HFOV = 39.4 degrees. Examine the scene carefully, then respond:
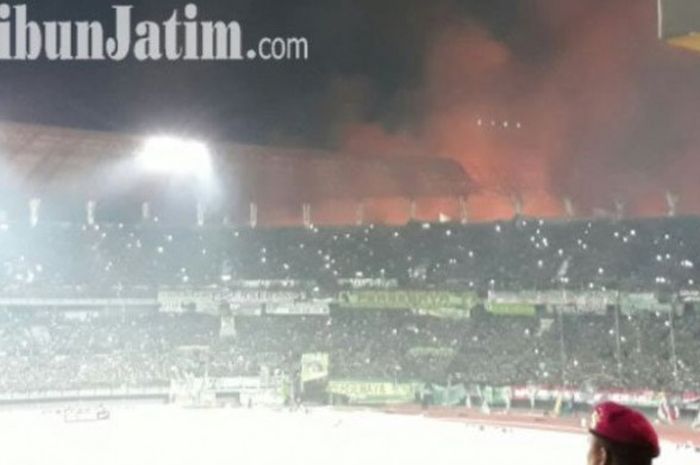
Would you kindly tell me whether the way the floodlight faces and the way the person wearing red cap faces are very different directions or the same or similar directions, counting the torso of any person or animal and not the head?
very different directions

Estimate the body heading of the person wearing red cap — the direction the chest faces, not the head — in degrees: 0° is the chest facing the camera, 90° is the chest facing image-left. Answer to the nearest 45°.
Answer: approximately 135°

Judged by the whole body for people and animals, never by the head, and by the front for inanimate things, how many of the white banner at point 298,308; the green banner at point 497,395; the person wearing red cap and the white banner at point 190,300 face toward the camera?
3

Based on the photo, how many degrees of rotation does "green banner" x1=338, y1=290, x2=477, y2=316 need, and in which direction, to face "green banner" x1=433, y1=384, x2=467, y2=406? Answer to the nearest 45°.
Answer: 0° — it already faces it

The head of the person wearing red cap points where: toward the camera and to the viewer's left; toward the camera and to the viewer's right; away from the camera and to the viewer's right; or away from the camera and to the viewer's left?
away from the camera and to the viewer's left

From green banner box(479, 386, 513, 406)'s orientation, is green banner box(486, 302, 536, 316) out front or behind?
behind

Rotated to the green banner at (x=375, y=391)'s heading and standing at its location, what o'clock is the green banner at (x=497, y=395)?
the green banner at (x=497, y=395) is roughly at 10 o'clock from the green banner at (x=375, y=391).

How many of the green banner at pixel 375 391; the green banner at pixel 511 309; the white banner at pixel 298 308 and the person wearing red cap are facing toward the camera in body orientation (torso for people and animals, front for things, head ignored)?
3

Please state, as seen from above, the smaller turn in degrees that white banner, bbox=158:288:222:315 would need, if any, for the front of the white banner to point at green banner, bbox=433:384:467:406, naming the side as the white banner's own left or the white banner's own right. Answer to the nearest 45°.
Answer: approximately 45° to the white banner's own left

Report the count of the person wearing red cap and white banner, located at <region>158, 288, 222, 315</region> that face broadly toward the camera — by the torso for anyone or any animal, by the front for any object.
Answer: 1

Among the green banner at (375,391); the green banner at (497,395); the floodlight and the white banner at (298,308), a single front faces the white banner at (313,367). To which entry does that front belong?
the white banner at (298,308)

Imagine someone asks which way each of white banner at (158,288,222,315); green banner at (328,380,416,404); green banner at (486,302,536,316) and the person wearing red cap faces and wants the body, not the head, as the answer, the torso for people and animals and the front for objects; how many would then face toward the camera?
3

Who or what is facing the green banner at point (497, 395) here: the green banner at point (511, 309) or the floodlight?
the green banner at point (511, 309)

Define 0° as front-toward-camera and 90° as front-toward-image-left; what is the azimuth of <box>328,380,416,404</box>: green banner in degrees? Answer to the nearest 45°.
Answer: approximately 0°
